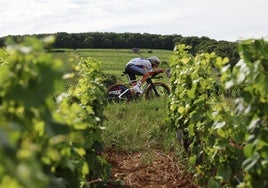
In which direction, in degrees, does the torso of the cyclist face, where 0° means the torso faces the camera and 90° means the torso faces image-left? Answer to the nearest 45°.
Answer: approximately 270°

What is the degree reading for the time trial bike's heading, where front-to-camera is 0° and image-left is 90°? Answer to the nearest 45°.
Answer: approximately 270°
